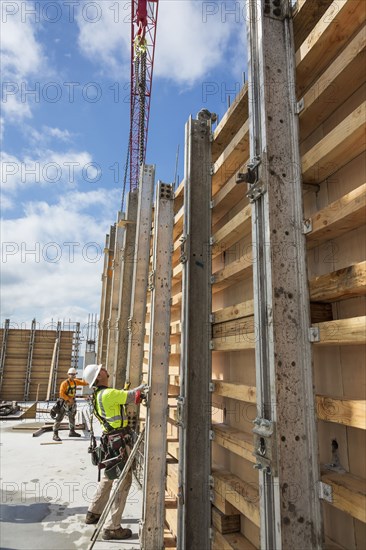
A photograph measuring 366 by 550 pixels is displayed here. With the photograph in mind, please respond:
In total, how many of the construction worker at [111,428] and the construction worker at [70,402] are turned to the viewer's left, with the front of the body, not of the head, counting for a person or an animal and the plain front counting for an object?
0

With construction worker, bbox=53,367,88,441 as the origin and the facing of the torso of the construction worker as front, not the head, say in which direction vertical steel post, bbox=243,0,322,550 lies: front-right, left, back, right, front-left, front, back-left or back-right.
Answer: front-right

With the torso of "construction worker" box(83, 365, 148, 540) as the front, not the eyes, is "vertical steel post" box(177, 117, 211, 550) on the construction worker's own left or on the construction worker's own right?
on the construction worker's own right

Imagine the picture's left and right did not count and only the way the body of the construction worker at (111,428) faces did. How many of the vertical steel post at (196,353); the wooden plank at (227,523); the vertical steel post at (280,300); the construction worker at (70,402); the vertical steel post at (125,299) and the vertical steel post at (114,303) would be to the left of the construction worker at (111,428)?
3

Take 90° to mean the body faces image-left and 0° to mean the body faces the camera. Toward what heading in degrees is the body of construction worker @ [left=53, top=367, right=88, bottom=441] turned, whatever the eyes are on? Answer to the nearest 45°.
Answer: approximately 315°

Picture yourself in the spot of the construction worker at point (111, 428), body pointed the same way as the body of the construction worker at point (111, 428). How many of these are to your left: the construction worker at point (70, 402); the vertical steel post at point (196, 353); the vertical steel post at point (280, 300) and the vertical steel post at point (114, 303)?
2

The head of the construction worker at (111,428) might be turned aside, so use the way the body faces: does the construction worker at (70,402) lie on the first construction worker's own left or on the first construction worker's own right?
on the first construction worker's own left

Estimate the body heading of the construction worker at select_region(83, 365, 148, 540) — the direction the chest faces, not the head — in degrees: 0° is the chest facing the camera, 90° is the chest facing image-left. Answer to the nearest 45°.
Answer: approximately 270°

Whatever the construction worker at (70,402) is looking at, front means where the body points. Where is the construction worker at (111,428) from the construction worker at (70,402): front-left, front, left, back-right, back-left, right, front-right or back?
front-right

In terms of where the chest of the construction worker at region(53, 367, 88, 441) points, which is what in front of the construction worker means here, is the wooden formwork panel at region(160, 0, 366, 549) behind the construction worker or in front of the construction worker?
in front

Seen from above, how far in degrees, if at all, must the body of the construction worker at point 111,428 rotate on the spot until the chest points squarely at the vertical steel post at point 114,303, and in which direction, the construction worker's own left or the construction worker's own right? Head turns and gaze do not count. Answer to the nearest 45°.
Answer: approximately 90° to the construction worker's own left
